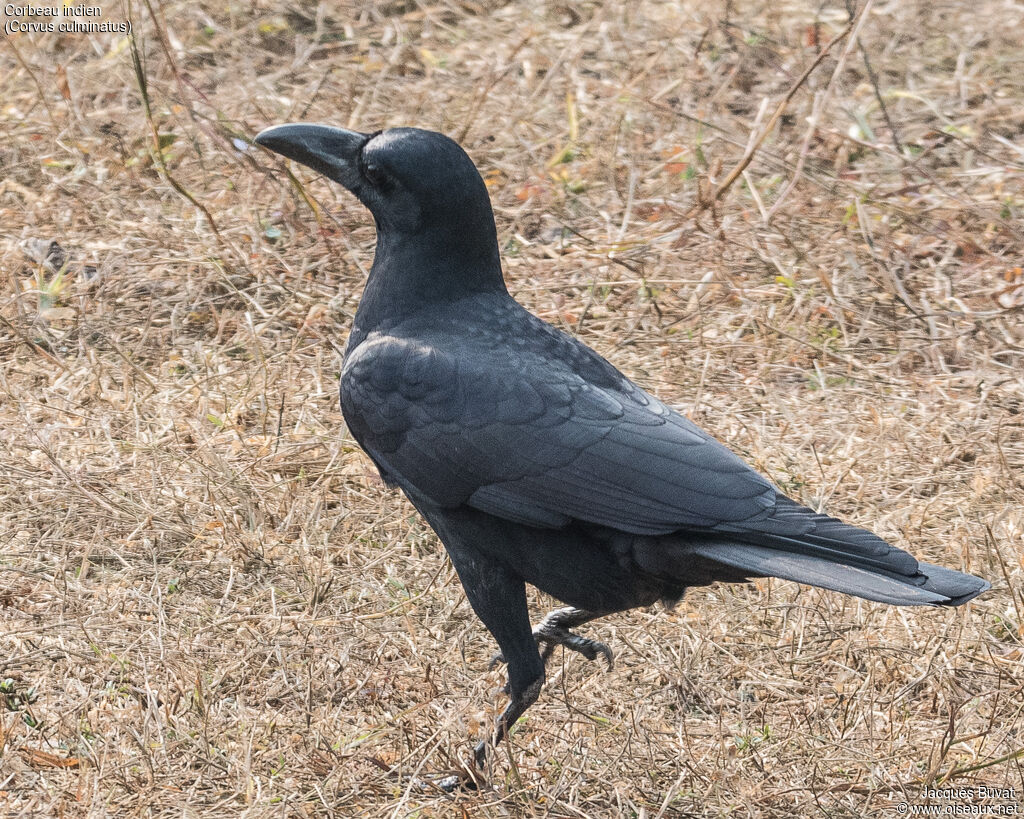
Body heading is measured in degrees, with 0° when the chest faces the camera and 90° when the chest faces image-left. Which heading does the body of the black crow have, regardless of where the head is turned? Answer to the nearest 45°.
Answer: approximately 90°
